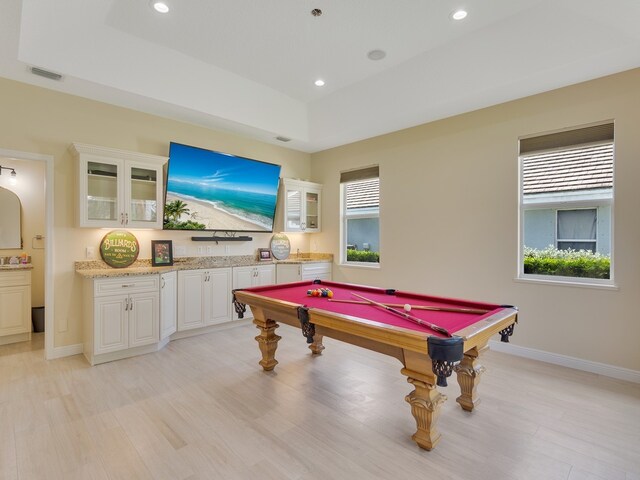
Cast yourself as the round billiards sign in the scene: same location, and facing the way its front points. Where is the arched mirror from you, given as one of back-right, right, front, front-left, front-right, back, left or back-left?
back-right

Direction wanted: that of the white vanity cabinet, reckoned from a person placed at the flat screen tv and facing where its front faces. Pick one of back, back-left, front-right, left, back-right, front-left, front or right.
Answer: back-right

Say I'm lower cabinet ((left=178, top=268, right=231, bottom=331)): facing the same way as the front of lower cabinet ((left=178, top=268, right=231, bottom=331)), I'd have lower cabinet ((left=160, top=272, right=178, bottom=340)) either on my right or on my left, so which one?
on my right

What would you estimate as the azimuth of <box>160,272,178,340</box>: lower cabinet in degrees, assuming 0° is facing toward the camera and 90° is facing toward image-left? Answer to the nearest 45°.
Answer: approximately 315°

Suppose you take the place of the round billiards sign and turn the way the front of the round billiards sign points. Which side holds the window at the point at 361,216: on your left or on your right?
on your left

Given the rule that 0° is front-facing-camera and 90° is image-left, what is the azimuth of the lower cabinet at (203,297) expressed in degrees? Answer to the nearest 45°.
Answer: approximately 315°
